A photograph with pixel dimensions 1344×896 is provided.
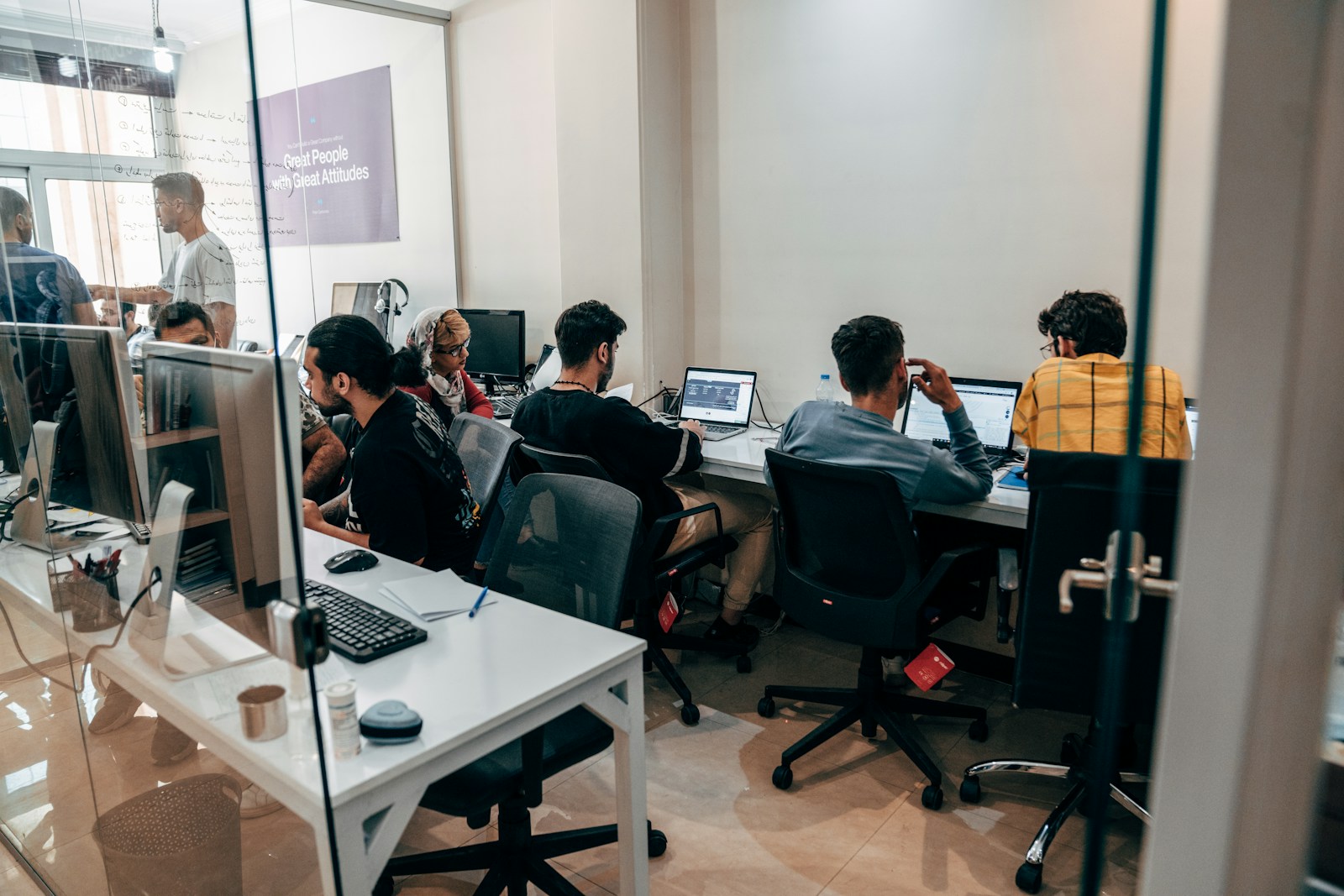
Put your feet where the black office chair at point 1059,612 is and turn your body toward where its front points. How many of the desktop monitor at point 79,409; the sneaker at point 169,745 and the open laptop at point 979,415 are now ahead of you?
1

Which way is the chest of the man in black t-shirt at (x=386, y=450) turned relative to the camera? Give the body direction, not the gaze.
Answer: to the viewer's left

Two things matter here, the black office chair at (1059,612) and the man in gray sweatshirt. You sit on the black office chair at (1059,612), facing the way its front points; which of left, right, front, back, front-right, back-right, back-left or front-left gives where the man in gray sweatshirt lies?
front-left

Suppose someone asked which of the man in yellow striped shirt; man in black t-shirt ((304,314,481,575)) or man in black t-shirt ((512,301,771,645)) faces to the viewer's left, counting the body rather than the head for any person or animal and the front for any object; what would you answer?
man in black t-shirt ((304,314,481,575))

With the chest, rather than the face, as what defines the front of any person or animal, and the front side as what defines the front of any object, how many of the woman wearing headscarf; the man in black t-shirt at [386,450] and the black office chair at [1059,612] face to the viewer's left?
1

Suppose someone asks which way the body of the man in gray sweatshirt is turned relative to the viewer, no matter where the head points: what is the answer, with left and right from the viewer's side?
facing away from the viewer and to the right of the viewer

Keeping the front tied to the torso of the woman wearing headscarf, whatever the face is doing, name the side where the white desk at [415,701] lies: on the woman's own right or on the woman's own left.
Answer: on the woman's own right

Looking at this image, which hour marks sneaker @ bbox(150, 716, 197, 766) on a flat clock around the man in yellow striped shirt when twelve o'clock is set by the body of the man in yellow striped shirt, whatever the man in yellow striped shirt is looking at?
The sneaker is roughly at 7 o'clock from the man in yellow striped shirt.

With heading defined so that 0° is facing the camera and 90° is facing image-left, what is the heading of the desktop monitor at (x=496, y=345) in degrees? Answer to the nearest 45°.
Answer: approximately 45°

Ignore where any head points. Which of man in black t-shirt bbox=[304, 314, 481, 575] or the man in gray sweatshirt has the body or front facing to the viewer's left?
the man in black t-shirt

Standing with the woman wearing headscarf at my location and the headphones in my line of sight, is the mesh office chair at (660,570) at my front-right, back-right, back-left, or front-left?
back-right

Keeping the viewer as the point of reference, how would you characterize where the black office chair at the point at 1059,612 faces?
facing away from the viewer

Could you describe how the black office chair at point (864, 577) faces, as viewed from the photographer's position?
facing away from the viewer and to the right of the viewer

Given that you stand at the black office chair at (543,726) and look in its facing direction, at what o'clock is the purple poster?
The purple poster is roughly at 4 o'clock from the black office chair.

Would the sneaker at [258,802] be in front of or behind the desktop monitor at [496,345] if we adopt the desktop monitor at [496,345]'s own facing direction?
in front

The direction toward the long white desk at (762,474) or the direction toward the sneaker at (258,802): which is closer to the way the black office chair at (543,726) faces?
the sneaker

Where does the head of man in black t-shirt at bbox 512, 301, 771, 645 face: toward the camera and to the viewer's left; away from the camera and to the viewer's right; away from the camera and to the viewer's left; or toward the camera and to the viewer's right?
away from the camera and to the viewer's right
